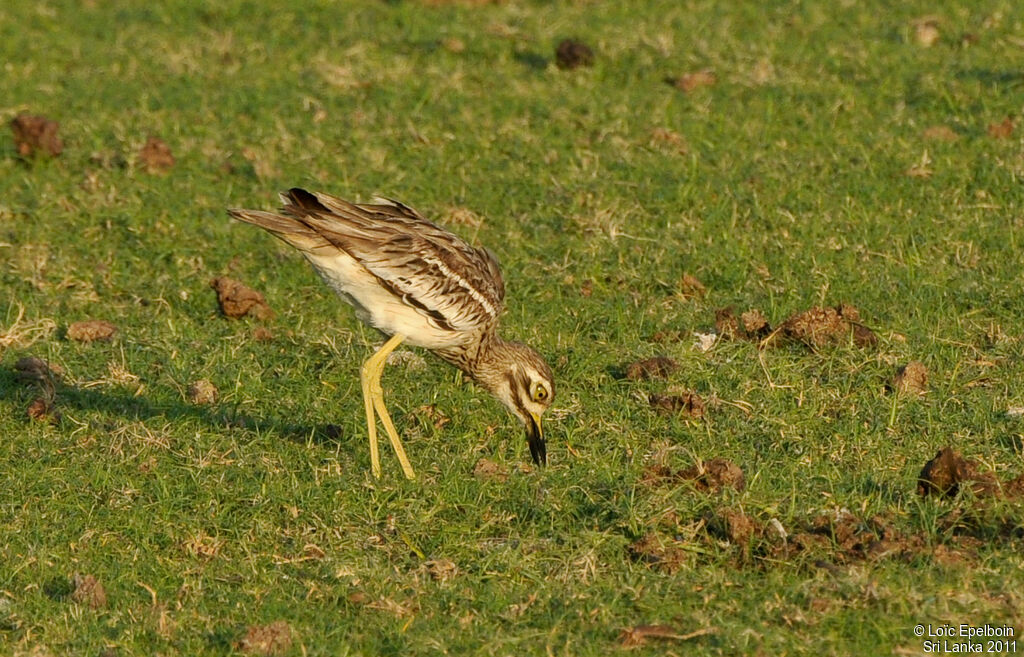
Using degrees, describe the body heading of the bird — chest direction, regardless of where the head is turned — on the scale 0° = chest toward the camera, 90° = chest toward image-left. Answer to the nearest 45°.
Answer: approximately 270°

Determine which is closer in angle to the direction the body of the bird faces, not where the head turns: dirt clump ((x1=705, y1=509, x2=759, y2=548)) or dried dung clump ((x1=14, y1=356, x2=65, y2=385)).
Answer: the dirt clump

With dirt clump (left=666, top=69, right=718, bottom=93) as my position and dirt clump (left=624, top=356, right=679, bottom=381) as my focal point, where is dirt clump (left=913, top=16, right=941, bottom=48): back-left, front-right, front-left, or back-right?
back-left

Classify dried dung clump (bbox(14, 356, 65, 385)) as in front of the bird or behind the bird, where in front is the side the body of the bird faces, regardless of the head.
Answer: behind

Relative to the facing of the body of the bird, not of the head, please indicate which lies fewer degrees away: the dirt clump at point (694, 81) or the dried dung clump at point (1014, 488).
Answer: the dried dung clump

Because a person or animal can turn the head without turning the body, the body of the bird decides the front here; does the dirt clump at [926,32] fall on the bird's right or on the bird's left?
on the bird's left

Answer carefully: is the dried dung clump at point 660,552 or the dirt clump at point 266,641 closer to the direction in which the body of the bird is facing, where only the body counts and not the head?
the dried dung clump

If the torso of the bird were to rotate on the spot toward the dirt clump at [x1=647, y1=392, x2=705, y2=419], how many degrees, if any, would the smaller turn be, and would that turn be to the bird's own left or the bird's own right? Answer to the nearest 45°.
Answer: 0° — it already faces it

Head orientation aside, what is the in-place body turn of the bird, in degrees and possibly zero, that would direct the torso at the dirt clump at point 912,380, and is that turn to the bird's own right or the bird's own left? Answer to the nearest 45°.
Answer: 0° — it already faces it

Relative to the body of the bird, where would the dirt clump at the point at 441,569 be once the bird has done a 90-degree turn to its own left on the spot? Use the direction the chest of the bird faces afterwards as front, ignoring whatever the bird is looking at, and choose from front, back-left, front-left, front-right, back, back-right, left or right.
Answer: back

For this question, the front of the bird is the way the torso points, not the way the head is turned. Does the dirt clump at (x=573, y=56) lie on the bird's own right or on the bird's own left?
on the bird's own left
